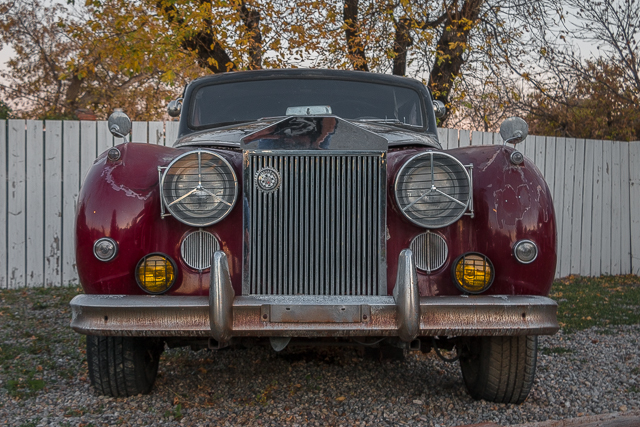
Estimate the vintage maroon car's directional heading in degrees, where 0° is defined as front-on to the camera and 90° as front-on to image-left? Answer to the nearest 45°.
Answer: approximately 0°
